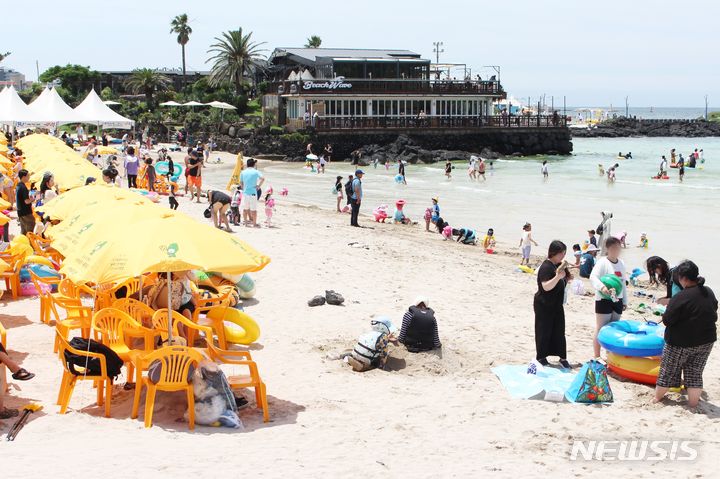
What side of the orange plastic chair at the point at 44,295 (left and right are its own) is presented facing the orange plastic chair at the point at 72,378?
right

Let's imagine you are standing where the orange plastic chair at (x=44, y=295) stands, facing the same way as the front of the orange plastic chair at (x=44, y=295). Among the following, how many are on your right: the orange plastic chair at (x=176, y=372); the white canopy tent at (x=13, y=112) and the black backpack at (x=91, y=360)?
2

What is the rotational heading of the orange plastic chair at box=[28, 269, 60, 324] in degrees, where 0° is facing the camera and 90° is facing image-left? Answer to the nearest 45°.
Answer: approximately 270°

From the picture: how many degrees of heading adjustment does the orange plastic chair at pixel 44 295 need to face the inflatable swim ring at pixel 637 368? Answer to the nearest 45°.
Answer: approximately 45° to its right

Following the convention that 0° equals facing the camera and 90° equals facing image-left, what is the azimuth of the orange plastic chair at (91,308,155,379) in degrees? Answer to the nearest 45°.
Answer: approximately 315°

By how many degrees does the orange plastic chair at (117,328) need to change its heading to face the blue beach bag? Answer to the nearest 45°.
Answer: approximately 45° to its left

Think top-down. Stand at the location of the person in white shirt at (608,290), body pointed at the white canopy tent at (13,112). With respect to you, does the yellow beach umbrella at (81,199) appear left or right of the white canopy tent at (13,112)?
left
